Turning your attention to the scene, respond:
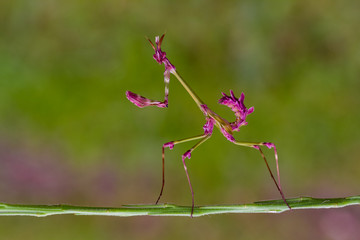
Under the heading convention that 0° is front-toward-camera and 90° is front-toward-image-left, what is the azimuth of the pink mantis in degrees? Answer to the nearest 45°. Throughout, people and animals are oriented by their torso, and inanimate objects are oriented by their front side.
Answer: approximately 90°
